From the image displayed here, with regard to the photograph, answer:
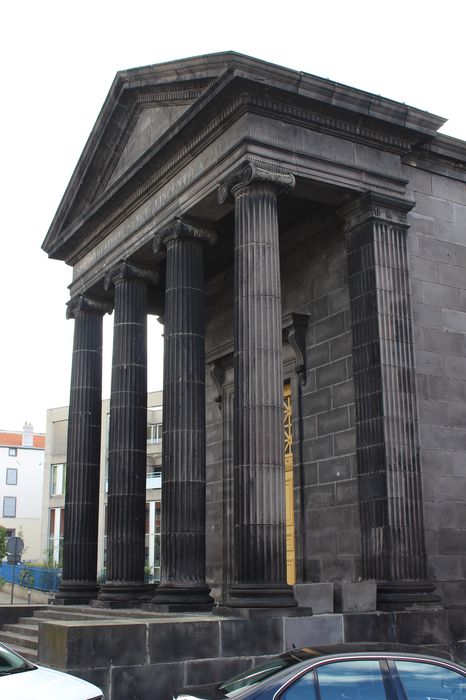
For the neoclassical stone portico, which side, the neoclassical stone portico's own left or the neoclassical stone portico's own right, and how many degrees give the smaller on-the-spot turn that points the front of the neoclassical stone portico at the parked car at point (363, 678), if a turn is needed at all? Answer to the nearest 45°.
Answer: approximately 45° to the neoclassical stone portico's own left

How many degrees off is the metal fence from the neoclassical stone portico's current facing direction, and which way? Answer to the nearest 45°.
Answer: approximately 90° to its right

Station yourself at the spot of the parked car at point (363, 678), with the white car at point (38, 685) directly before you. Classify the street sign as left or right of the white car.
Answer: right

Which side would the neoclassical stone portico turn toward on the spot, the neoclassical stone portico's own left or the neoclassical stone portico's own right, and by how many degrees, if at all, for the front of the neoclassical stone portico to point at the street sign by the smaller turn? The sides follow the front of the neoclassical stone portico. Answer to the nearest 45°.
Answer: approximately 90° to the neoclassical stone portico's own right

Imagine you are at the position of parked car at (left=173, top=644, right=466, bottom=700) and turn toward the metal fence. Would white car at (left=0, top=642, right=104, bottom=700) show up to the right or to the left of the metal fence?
left

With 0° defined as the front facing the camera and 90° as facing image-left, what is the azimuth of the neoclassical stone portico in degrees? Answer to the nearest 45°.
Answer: approximately 45°
